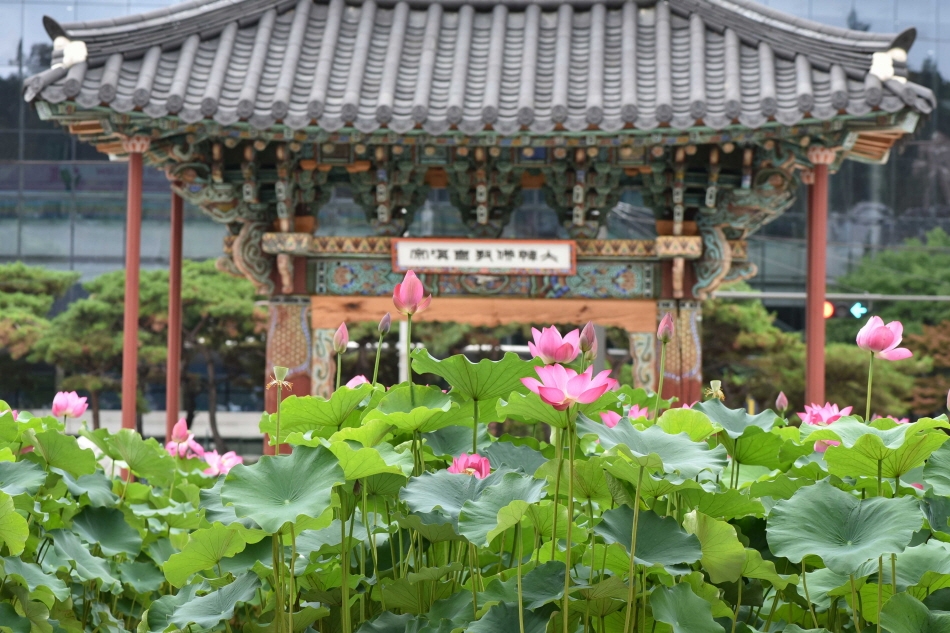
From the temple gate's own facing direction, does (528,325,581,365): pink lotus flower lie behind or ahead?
ahead

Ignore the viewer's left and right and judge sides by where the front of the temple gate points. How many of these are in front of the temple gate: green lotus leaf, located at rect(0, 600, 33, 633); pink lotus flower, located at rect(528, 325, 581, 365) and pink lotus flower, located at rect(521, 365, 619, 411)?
3

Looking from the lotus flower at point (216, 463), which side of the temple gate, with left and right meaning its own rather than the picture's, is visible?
front

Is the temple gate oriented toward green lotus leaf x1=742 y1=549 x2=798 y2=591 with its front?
yes

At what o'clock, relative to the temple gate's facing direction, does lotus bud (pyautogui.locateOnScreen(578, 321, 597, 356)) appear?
The lotus bud is roughly at 12 o'clock from the temple gate.

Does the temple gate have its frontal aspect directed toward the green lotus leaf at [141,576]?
yes

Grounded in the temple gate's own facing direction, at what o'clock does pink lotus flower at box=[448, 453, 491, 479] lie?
The pink lotus flower is roughly at 12 o'clock from the temple gate.

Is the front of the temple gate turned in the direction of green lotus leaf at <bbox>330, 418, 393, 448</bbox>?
yes

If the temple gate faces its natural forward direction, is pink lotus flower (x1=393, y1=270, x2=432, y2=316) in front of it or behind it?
in front

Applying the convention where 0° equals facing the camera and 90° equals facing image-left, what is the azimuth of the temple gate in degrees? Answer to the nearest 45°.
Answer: approximately 0°

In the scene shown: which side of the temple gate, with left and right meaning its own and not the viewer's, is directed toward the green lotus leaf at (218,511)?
front

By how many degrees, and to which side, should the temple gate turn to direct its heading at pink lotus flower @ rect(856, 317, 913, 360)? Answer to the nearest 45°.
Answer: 0° — it already faces it

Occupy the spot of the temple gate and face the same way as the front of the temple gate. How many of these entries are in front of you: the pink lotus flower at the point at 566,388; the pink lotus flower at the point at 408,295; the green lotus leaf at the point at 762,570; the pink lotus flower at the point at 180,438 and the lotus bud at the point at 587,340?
5

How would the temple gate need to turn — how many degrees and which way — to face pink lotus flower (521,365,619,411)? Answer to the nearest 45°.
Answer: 0° — it already faces it
